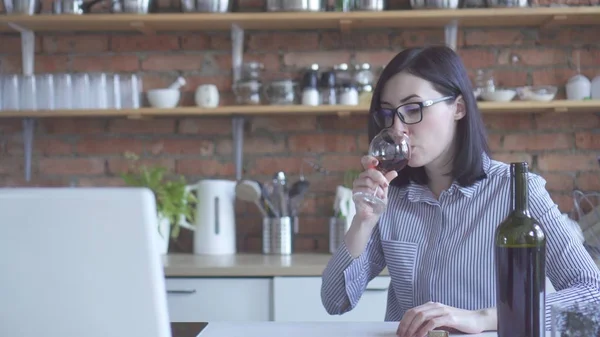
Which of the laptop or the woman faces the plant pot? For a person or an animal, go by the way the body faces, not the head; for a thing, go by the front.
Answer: the laptop

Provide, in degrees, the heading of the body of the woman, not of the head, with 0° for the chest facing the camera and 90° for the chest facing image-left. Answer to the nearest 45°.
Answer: approximately 45°

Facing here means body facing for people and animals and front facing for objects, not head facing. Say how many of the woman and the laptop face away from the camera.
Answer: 1

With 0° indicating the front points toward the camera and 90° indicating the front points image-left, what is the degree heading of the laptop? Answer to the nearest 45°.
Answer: approximately 180°

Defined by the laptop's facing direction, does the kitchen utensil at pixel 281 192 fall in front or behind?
in front

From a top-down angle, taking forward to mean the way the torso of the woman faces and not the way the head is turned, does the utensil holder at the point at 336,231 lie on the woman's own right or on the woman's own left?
on the woman's own right

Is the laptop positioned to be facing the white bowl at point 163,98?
yes

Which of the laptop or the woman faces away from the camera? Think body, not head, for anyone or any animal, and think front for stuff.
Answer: the laptop

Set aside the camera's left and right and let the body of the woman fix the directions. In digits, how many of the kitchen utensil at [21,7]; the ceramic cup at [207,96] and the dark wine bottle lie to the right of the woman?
2

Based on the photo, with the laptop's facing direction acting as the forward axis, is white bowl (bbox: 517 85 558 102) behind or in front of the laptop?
in front

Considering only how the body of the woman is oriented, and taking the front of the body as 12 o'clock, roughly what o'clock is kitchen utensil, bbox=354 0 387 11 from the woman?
The kitchen utensil is roughly at 4 o'clock from the woman.

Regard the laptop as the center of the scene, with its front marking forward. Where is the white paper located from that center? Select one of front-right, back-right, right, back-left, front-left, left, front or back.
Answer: front-right

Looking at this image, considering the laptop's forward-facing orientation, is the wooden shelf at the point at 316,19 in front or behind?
in front

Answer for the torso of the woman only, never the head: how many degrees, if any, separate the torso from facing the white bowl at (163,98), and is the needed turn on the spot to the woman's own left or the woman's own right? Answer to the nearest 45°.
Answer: approximately 90° to the woman's own right
